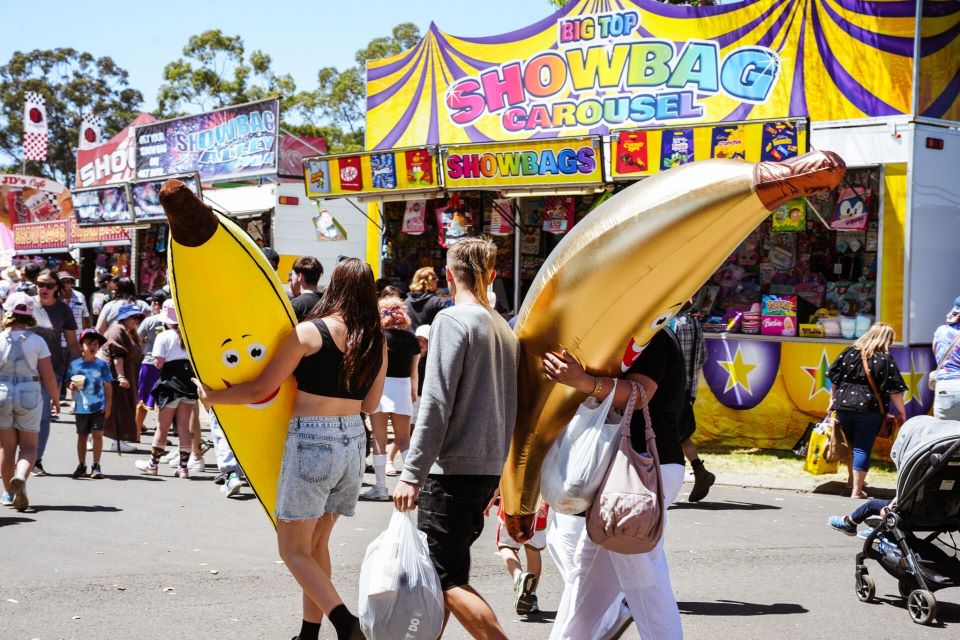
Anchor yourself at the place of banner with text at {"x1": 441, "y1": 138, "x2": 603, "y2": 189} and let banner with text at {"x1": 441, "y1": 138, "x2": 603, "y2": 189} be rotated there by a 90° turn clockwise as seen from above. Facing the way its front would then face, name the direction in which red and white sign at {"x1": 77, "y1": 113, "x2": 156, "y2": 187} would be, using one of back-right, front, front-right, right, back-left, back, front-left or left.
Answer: front-right

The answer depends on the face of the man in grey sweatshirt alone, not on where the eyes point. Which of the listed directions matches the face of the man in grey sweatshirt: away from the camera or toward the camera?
away from the camera

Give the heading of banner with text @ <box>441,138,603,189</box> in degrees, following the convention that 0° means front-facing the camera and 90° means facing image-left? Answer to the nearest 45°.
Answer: approximately 0°

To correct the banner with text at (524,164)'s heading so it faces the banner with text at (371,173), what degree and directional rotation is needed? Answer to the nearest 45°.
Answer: approximately 135° to its right
